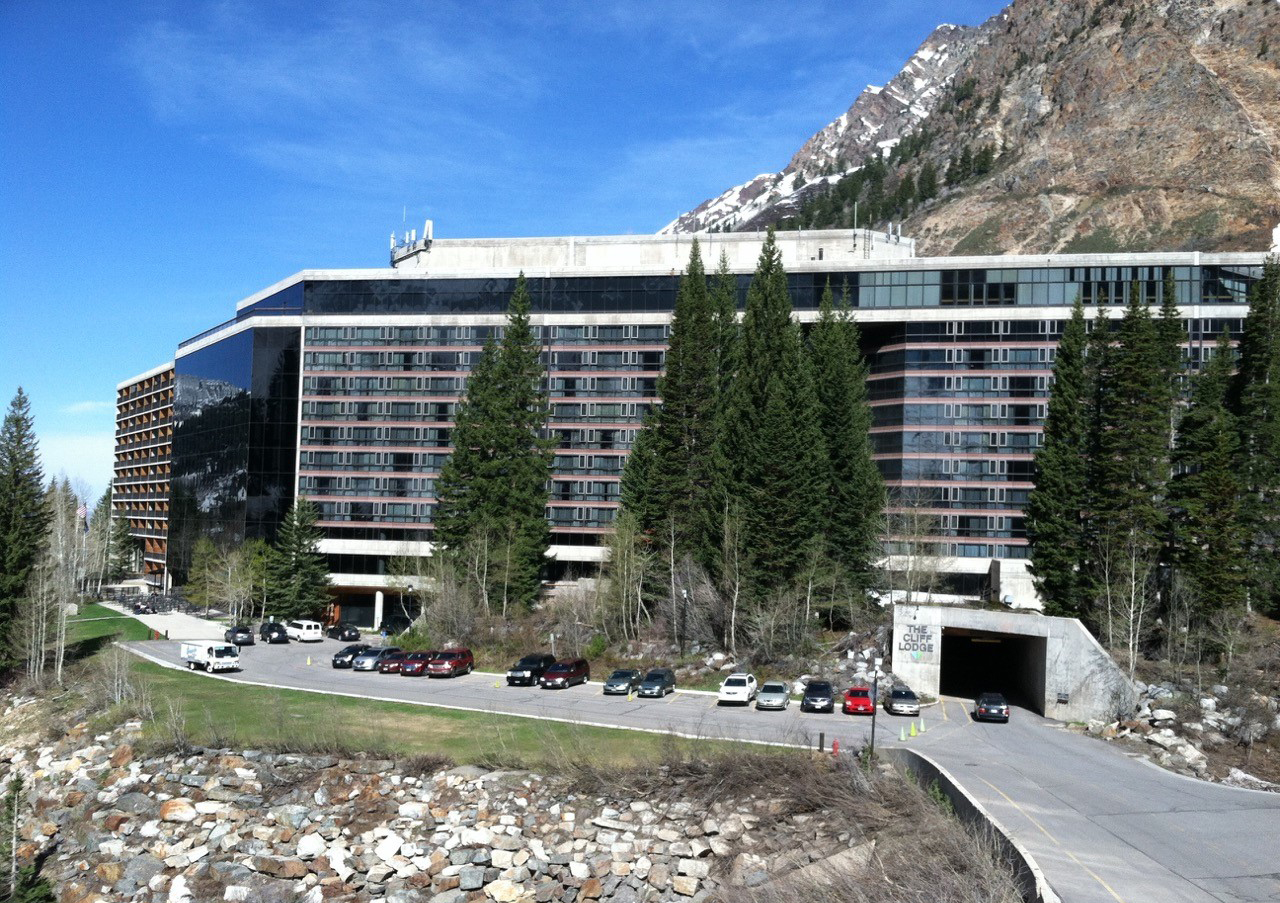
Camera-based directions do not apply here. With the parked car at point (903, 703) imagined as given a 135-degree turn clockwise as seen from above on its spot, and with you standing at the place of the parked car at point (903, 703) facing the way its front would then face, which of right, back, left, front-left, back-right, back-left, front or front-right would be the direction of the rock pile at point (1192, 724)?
back-right

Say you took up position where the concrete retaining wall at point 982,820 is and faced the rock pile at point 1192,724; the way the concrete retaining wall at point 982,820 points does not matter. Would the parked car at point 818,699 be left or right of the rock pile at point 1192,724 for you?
left

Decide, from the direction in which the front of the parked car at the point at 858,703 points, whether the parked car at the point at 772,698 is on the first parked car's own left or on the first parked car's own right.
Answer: on the first parked car's own right

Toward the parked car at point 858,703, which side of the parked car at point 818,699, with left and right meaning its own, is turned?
left

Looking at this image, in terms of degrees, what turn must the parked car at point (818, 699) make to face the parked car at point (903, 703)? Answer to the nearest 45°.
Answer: approximately 90° to its left

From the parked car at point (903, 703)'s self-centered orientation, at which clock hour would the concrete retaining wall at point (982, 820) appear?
The concrete retaining wall is roughly at 12 o'clock from the parked car.

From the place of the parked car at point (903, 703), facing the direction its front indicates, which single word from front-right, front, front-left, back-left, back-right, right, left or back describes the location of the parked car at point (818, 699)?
right

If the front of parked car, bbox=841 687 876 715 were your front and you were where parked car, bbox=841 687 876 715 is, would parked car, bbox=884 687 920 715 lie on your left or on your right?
on your left

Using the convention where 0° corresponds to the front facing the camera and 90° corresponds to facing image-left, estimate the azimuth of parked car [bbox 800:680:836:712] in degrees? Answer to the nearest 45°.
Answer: approximately 0°

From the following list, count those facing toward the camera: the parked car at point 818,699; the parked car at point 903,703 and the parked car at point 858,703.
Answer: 3

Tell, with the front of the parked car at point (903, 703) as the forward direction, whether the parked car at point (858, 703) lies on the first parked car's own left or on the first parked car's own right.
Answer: on the first parked car's own right

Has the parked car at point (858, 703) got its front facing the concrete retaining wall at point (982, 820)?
yes
